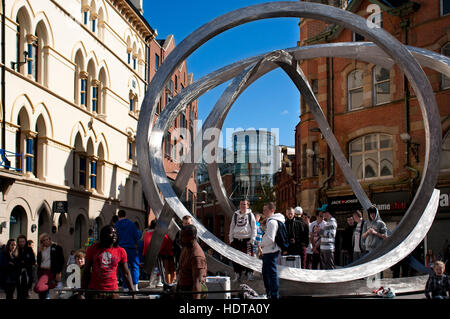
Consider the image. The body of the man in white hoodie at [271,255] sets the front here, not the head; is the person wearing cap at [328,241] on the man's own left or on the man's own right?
on the man's own right

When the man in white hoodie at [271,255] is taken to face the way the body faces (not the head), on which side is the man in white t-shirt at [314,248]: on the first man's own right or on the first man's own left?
on the first man's own right

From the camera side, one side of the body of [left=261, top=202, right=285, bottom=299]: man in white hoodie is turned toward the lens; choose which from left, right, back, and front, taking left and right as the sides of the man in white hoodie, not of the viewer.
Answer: left

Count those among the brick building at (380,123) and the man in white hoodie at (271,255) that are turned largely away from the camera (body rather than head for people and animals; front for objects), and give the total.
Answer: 0

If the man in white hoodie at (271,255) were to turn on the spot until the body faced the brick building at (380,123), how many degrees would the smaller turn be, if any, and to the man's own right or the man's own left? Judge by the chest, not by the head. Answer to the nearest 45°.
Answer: approximately 90° to the man's own right

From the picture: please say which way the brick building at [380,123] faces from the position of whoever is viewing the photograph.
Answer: facing the viewer and to the left of the viewer
